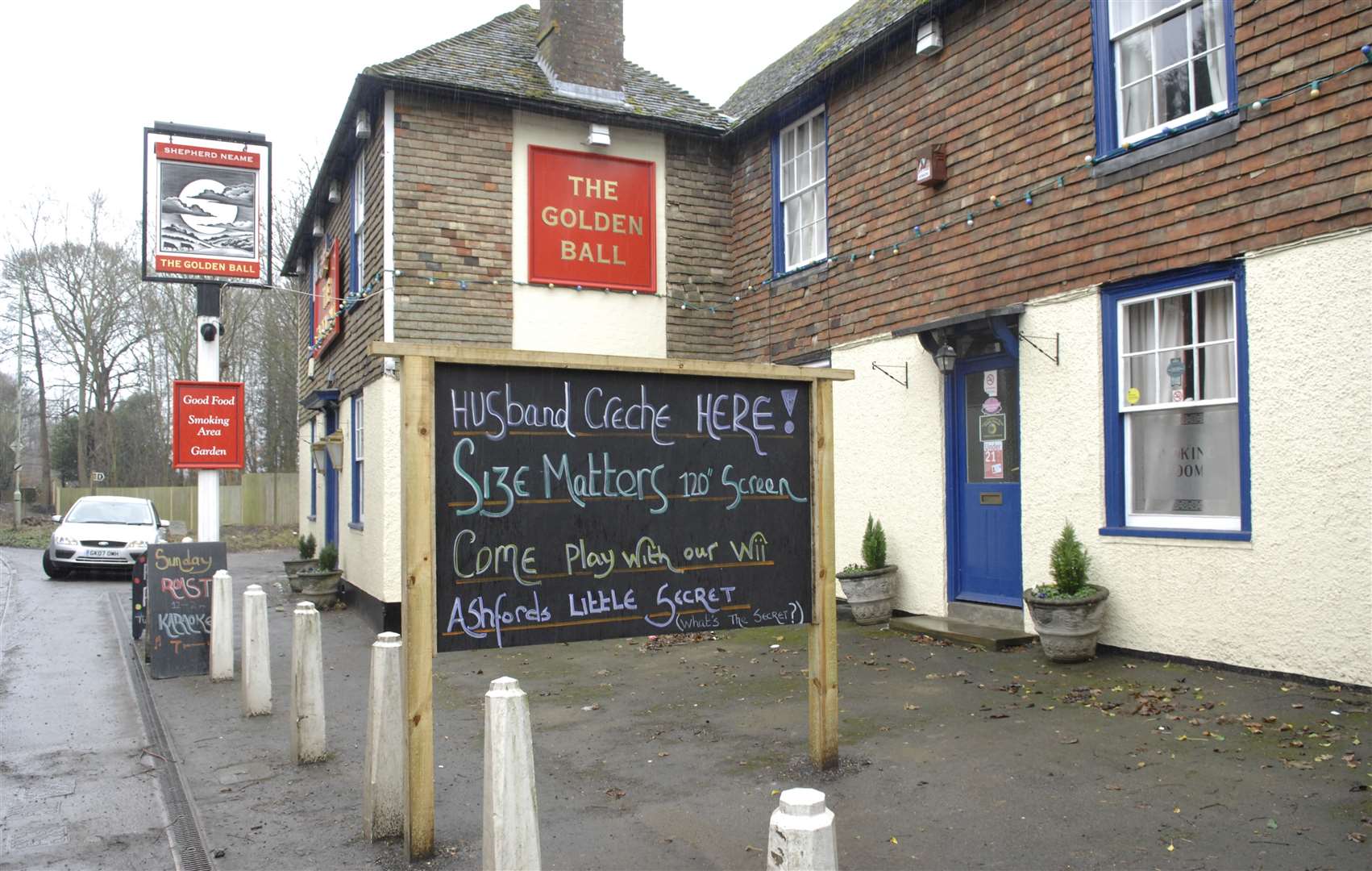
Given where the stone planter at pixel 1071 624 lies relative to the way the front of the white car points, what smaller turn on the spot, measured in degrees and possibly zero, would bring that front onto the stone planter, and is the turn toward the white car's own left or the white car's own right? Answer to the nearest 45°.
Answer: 0° — it already faces it

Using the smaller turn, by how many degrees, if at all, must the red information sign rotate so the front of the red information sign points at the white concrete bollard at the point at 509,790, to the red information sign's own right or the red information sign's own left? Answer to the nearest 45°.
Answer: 0° — it already faces it

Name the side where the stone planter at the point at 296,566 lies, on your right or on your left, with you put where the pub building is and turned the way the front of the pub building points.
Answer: on your right

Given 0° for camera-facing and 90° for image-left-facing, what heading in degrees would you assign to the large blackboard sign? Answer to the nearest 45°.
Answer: approximately 315°

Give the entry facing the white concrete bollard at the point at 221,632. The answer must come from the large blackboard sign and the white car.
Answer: the white car

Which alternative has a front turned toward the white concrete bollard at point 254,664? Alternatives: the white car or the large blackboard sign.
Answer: the white car

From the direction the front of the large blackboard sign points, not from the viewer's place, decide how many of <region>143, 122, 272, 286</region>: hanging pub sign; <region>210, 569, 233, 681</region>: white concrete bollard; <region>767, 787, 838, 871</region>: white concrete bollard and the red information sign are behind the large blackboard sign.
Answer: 3

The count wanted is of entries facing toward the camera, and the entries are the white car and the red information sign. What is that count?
2

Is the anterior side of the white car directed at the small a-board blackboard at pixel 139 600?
yes

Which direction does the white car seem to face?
toward the camera

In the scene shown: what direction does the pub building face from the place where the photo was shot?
facing the viewer and to the left of the viewer
